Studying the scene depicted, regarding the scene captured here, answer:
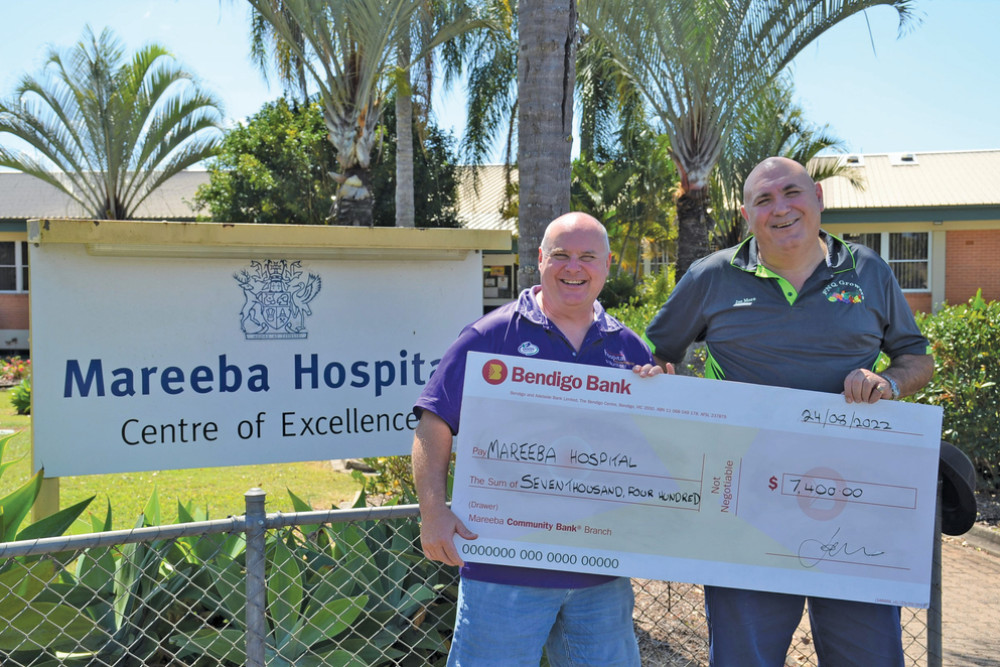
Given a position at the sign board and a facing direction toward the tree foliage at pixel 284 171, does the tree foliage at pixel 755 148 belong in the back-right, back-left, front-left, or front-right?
front-right

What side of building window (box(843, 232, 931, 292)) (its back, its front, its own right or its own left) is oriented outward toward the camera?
front

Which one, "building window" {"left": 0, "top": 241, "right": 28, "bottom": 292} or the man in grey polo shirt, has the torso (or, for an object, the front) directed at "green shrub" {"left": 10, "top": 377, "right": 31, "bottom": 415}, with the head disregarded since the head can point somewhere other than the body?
the building window

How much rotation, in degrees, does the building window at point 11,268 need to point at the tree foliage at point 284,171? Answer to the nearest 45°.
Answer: approximately 45° to its left

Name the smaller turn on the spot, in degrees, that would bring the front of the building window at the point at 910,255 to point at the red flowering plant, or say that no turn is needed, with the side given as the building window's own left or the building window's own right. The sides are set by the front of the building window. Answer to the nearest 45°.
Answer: approximately 45° to the building window's own right

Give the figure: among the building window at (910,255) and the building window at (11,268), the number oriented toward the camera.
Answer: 2

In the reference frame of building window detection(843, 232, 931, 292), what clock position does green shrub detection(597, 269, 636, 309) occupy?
The green shrub is roughly at 2 o'clock from the building window.

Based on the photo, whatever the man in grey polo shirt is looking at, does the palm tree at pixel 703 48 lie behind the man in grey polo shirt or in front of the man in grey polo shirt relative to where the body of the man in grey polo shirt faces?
behind

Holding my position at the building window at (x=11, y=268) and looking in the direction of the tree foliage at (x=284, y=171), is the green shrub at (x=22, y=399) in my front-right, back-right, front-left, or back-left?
front-right

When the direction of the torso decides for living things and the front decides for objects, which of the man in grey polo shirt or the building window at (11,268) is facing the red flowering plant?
the building window

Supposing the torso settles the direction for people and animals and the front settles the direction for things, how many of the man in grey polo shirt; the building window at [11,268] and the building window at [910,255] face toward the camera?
3

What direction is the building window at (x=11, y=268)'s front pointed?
toward the camera

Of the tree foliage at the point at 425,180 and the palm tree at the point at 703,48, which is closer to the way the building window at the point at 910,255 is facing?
the palm tree

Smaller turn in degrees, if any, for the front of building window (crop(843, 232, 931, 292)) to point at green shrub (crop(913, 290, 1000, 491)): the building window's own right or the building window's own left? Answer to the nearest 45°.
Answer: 0° — it already faces it
